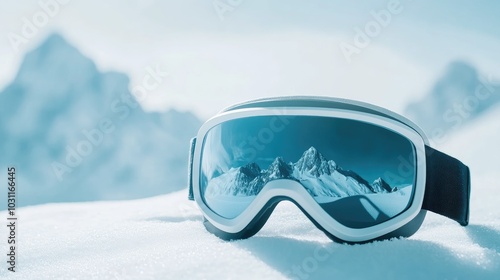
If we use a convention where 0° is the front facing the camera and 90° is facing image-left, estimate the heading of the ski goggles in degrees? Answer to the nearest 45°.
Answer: approximately 45°
